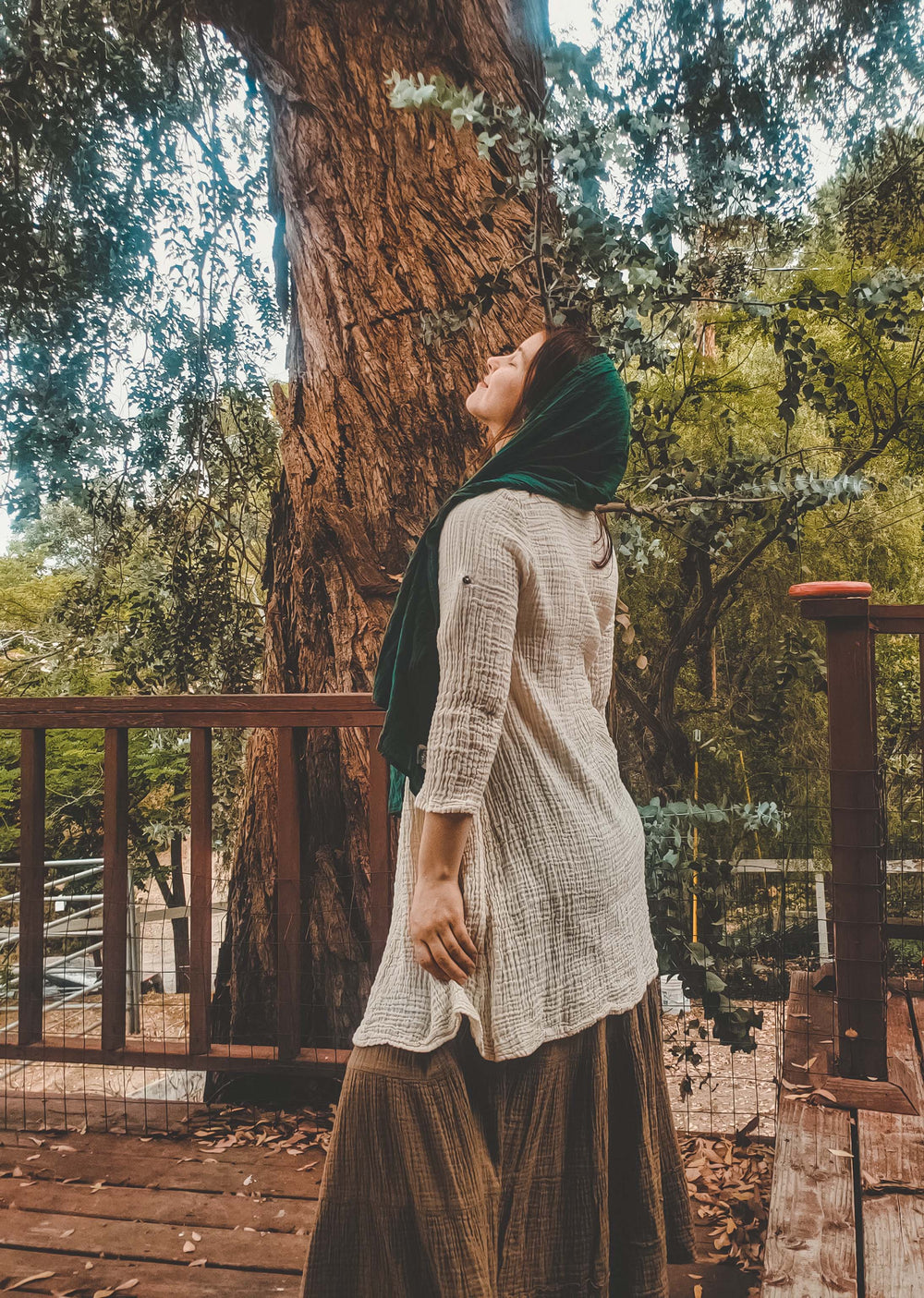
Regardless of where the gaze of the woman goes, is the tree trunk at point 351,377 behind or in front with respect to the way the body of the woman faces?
in front

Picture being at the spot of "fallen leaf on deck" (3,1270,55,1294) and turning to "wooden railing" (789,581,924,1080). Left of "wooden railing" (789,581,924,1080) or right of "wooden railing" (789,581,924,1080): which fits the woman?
right

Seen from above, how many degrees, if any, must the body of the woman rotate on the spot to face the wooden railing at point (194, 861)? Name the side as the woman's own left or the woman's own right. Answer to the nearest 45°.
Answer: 0° — they already face it

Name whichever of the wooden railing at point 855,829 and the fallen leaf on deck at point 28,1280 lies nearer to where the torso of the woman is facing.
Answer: the fallen leaf on deck

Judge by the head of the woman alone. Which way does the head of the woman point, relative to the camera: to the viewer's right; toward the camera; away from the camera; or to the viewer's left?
to the viewer's left

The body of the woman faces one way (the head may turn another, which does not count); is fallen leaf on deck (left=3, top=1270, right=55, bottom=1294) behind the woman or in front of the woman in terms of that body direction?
in front

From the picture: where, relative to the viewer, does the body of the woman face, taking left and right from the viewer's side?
facing away from the viewer and to the left of the viewer

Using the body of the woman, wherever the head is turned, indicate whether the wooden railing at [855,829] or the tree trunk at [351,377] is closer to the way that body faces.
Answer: the tree trunk

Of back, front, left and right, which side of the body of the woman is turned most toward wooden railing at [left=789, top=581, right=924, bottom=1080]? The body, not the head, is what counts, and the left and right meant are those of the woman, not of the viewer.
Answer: right
